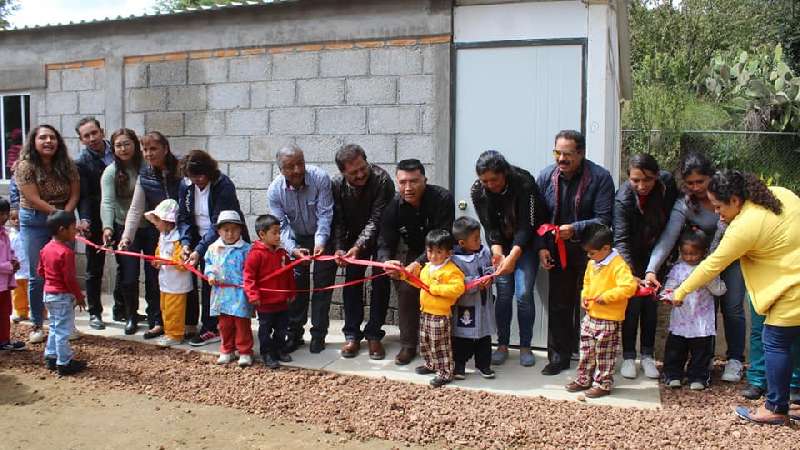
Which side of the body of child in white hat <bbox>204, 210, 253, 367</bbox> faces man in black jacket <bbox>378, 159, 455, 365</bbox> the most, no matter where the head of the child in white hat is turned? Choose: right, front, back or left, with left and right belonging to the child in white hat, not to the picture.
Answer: left

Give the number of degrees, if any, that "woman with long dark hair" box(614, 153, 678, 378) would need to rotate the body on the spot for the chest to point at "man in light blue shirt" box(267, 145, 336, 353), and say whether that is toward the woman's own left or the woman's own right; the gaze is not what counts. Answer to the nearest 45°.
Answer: approximately 90° to the woman's own right

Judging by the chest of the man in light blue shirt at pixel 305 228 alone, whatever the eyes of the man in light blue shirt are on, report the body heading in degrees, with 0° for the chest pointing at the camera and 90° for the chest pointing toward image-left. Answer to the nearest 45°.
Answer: approximately 0°

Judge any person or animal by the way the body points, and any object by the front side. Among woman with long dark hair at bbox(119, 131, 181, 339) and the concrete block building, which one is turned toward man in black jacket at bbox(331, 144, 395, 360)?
the concrete block building

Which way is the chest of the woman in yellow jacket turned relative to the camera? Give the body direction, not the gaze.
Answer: to the viewer's left

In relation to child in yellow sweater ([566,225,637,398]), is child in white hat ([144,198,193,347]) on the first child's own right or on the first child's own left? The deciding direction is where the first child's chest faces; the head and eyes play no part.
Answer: on the first child's own right

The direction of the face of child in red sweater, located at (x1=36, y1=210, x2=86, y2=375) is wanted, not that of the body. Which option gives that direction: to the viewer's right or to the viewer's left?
to the viewer's right
